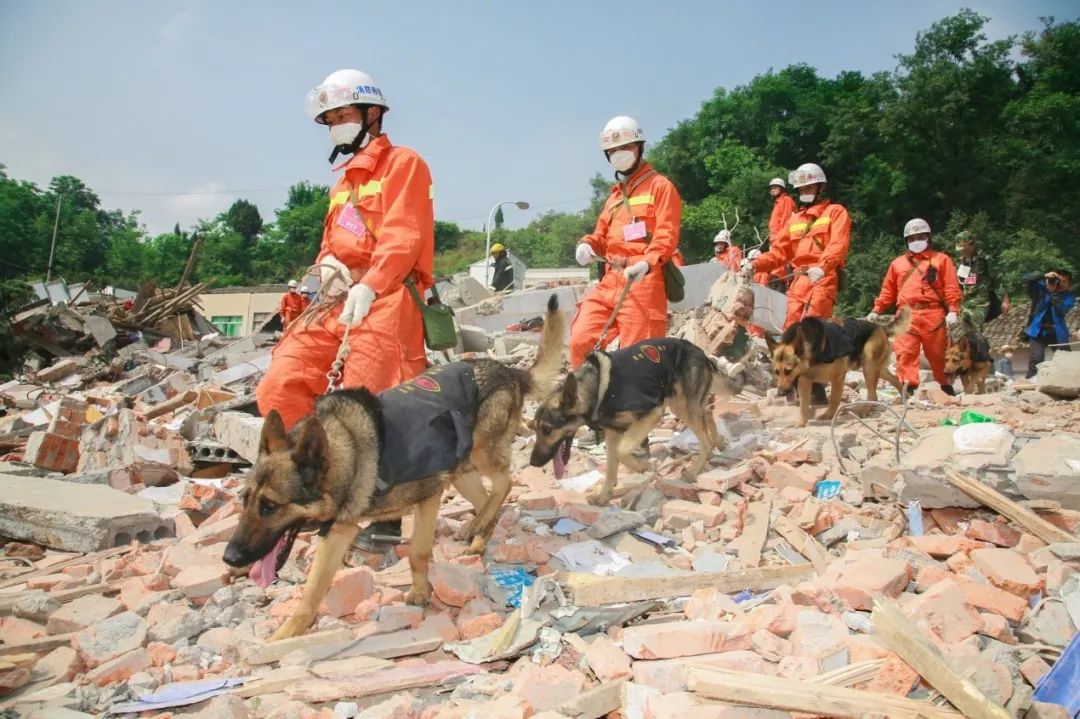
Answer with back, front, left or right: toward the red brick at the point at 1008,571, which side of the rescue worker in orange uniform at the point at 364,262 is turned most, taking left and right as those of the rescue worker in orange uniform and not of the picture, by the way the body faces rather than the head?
left

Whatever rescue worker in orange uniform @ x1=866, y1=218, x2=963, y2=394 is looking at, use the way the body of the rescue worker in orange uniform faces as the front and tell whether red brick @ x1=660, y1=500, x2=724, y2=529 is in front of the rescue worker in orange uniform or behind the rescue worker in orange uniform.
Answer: in front

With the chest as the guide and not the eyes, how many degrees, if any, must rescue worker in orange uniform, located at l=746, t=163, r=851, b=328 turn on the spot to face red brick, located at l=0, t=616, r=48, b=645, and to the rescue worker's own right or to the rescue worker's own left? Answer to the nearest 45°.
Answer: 0° — they already face it

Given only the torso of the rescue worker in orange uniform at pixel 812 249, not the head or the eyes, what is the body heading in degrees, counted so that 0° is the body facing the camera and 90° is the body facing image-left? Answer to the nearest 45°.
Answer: approximately 45°

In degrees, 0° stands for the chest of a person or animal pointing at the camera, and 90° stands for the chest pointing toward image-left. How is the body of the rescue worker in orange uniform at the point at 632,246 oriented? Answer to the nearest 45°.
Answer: approximately 45°

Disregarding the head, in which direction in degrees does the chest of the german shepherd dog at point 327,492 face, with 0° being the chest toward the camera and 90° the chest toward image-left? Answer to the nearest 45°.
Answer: approximately 45°

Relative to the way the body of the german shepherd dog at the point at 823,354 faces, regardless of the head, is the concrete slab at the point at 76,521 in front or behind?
in front

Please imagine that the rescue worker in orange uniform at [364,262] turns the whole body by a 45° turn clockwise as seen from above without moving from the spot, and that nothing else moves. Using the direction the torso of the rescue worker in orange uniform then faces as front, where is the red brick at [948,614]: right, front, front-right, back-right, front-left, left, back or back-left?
back-left

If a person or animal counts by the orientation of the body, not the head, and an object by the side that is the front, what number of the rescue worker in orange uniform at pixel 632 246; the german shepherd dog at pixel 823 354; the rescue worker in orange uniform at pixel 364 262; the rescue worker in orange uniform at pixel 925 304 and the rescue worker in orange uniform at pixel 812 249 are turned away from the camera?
0

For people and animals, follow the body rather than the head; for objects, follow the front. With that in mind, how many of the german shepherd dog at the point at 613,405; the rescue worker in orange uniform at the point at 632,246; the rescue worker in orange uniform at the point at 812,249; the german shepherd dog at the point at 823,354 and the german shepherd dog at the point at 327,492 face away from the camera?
0

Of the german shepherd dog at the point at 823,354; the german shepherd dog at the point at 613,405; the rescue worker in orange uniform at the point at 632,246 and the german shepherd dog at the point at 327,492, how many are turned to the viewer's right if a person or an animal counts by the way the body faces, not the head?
0

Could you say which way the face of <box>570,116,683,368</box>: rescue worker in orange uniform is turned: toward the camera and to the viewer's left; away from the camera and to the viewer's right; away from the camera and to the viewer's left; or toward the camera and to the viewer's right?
toward the camera and to the viewer's left

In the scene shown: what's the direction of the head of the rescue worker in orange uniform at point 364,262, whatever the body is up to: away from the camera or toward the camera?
toward the camera

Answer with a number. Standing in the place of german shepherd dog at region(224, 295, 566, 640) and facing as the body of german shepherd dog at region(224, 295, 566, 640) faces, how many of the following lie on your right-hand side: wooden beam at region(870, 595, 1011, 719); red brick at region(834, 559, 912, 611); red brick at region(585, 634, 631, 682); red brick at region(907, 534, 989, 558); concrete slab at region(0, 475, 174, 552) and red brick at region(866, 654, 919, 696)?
1

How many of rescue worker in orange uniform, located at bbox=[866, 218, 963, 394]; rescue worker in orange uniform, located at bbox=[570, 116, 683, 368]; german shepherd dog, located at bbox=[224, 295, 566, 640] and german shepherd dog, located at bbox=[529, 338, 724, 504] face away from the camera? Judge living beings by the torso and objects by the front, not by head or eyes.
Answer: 0

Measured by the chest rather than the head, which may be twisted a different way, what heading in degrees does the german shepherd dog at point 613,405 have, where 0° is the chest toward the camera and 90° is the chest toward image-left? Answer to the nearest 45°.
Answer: approximately 45°

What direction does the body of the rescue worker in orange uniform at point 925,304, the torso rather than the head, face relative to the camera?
toward the camera

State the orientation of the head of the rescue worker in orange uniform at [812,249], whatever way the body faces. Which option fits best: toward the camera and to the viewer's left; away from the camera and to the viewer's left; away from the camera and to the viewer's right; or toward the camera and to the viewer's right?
toward the camera and to the viewer's left

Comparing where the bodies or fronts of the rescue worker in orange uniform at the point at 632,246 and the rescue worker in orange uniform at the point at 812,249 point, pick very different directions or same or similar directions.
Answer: same or similar directions

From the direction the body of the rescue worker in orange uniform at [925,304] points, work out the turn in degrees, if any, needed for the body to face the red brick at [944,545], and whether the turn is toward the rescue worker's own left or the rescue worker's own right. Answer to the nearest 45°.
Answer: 0° — they already face it
